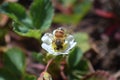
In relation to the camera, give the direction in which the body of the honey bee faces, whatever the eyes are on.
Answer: toward the camera
